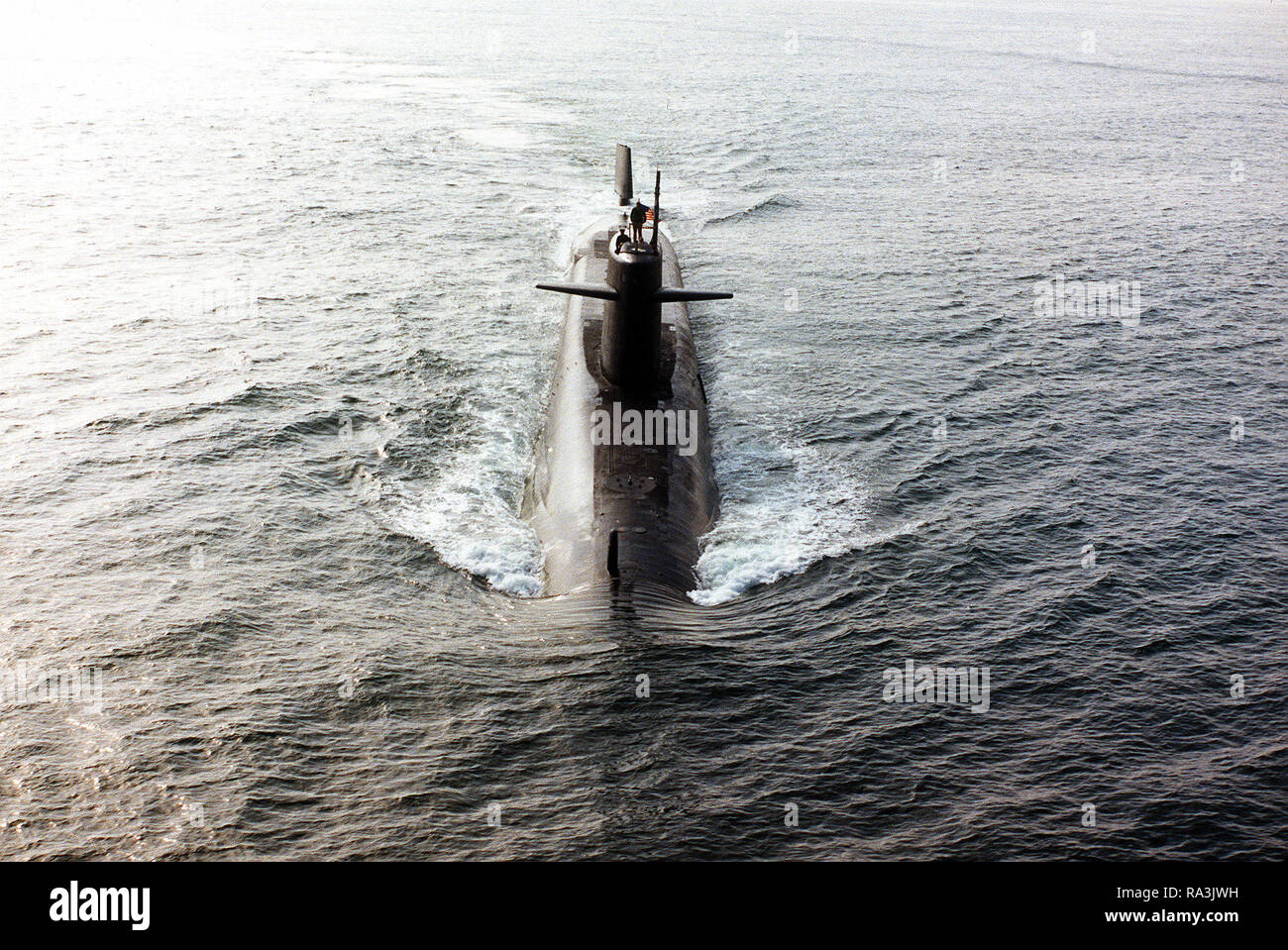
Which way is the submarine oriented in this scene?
toward the camera
